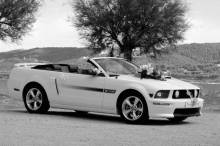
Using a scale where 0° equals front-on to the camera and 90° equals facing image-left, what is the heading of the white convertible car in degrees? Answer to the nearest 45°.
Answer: approximately 315°
